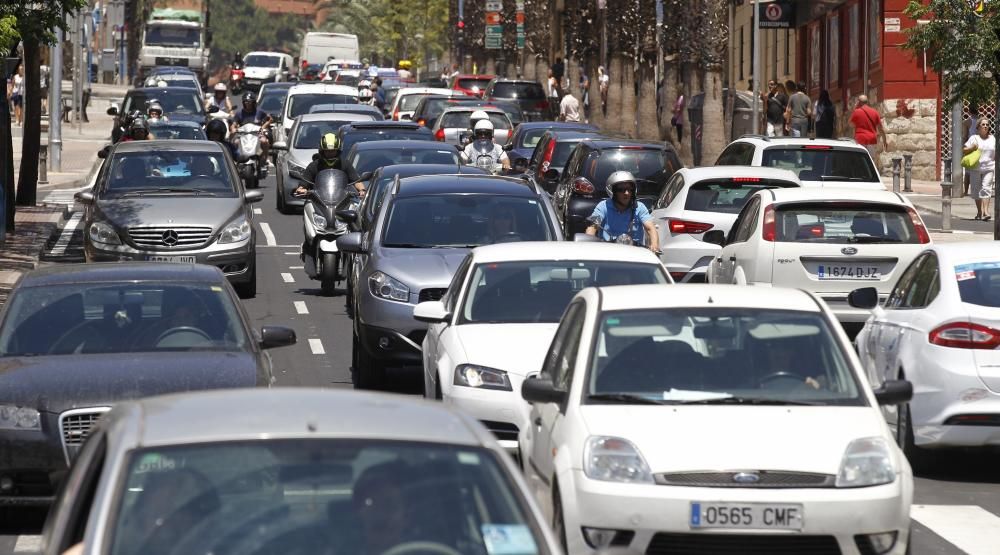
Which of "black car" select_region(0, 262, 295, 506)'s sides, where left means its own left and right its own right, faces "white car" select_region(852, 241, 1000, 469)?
left

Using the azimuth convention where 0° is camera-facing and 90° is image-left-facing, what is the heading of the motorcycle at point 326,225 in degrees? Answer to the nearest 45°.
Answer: approximately 0°

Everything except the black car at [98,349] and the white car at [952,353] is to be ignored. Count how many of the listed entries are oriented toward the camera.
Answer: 1

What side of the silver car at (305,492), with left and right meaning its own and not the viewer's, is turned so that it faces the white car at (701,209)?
back

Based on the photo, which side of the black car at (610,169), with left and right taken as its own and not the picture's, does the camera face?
back

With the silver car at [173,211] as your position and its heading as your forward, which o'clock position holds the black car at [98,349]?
The black car is roughly at 12 o'clock from the silver car.

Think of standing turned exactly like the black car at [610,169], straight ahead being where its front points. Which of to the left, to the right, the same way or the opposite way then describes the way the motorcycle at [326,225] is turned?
the opposite way

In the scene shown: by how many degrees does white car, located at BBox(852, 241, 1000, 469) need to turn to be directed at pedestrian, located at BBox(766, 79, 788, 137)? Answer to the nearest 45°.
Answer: approximately 45° to its right

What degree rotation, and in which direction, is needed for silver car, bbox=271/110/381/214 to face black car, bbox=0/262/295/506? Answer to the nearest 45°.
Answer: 0° — it already faces it
